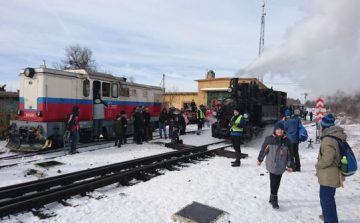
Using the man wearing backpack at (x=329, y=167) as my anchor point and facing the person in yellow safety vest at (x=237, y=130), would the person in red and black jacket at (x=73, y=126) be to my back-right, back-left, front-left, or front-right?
front-left

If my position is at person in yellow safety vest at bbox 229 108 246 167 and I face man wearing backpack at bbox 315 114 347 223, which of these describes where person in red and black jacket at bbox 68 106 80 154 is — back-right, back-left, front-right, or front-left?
back-right

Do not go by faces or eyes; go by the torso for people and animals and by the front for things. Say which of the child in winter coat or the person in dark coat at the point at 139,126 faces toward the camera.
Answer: the child in winter coat

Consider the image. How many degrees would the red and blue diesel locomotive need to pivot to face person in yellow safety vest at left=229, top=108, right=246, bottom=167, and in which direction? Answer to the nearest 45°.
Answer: approximately 90° to its left

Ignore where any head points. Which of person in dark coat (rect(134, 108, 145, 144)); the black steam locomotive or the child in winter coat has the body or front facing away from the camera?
the person in dark coat

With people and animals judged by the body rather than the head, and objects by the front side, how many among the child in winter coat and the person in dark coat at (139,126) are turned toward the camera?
1

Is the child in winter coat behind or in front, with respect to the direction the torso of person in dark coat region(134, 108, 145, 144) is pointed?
behind

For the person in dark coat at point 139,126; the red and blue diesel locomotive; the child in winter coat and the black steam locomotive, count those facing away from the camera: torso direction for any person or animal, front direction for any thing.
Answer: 1

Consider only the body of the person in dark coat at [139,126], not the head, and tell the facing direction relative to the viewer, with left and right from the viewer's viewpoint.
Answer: facing away from the viewer

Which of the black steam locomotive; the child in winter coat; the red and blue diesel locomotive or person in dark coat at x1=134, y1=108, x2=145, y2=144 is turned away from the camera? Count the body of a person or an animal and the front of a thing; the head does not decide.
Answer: the person in dark coat

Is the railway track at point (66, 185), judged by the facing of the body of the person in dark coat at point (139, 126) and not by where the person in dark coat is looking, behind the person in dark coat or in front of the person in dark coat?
behind

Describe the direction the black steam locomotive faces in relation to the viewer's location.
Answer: facing the viewer and to the left of the viewer

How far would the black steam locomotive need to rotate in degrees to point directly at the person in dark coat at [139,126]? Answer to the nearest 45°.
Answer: approximately 45° to its right

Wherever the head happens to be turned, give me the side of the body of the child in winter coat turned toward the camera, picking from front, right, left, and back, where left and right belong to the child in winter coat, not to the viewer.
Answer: front
